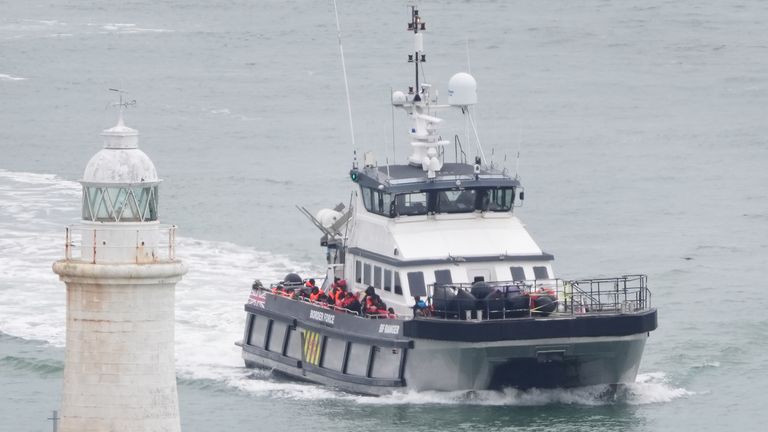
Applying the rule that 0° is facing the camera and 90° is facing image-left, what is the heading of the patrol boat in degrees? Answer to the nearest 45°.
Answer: approximately 315°

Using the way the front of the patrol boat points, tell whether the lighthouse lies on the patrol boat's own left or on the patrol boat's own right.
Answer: on the patrol boat's own right
